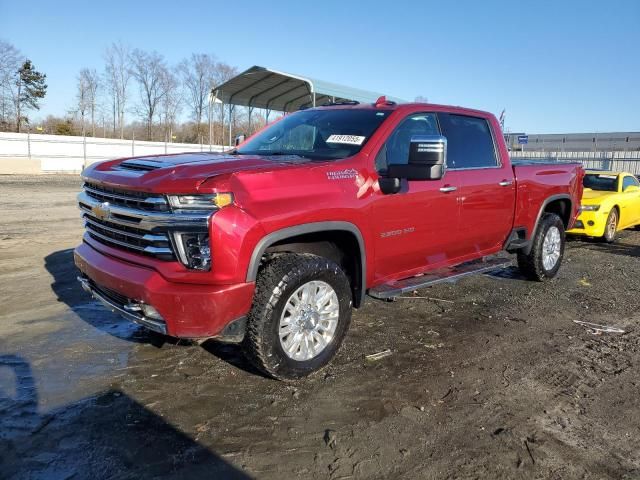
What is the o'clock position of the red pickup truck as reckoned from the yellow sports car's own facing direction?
The red pickup truck is roughly at 11 o'clock from the yellow sports car.

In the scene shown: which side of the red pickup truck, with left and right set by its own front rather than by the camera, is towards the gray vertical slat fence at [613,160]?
back

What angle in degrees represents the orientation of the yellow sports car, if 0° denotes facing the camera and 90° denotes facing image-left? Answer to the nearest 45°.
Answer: approximately 45°

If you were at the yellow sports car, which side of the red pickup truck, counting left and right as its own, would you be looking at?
back

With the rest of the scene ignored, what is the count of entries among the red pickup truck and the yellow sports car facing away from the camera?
0

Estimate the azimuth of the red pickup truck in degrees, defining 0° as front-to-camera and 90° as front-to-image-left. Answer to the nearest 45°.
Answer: approximately 45°

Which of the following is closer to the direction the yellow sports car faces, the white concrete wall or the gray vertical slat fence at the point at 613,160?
the white concrete wall

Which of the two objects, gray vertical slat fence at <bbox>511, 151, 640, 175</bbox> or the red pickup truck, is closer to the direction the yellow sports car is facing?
the red pickup truck

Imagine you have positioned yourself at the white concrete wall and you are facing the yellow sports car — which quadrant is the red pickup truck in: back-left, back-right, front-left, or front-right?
front-right

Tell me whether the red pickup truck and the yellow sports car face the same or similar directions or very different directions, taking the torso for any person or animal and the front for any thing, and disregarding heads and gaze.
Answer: same or similar directions

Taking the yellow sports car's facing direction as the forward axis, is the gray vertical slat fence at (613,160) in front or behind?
behind

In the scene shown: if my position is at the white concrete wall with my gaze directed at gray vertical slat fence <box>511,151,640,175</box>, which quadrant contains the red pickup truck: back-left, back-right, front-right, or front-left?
front-right

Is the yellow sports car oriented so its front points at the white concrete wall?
no

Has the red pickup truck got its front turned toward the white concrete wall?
no

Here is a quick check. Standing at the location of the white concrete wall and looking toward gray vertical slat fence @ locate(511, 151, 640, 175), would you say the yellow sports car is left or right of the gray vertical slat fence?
right
